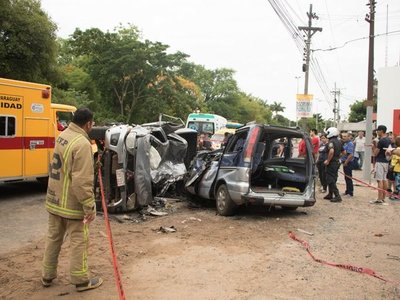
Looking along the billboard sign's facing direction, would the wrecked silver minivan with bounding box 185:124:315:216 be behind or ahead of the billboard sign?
ahead

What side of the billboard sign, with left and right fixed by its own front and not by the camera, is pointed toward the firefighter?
front

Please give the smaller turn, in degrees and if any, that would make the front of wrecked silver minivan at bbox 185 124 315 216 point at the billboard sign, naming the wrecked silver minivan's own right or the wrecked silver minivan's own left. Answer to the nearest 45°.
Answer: approximately 45° to the wrecked silver minivan's own right

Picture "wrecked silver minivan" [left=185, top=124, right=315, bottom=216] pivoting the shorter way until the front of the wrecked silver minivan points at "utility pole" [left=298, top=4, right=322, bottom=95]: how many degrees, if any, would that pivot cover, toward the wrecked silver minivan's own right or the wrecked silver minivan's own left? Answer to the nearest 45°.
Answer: approximately 45° to the wrecked silver minivan's own right

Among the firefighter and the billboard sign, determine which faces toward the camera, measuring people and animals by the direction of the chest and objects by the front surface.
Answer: the billboard sign

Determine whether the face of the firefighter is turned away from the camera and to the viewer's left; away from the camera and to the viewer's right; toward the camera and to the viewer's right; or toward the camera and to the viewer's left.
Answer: away from the camera and to the viewer's right

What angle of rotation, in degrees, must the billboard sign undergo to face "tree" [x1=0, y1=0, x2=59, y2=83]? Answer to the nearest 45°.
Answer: approximately 90° to its right

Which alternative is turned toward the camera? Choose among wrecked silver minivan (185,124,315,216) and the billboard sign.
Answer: the billboard sign

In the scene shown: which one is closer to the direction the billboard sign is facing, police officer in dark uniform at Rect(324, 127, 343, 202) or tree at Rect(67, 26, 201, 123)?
the police officer in dark uniform

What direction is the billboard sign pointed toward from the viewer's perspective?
toward the camera

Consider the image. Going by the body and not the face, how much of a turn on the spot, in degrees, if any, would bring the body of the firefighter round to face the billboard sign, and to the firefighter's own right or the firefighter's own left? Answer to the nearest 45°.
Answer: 0° — they already face it

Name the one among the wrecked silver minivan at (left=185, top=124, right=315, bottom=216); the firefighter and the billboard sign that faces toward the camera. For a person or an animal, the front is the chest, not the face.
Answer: the billboard sign

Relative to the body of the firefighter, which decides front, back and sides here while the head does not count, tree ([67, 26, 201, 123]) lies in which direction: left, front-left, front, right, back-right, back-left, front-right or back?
front-left

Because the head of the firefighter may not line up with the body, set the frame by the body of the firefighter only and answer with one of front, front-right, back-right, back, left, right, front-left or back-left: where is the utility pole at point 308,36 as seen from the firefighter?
front

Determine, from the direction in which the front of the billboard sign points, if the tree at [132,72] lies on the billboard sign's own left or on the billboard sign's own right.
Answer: on the billboard sign's own right

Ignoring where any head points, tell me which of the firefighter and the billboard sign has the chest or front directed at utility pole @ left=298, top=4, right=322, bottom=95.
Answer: the firefighter
